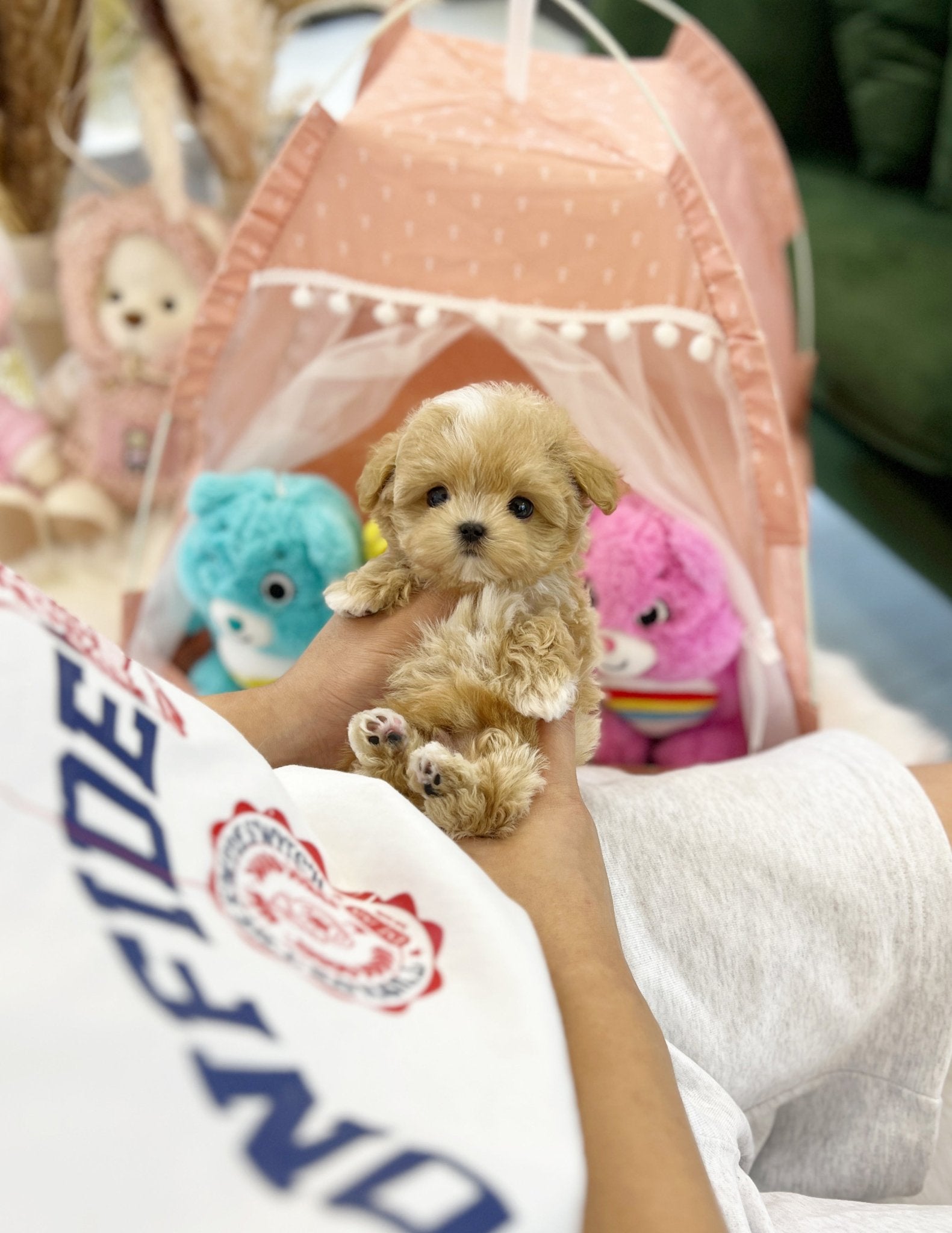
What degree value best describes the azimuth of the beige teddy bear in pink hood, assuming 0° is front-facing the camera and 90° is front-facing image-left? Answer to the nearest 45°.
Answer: approximately 0°

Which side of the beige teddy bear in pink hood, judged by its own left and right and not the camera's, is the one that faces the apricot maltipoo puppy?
front

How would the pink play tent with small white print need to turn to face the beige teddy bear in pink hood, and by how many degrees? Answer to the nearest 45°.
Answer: approximately 135° to its right

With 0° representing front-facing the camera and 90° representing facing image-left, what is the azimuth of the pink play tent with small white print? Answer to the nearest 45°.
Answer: approximately 0°

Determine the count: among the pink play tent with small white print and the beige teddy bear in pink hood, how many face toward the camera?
2

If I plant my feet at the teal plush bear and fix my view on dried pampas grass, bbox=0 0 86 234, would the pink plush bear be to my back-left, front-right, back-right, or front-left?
back-right
